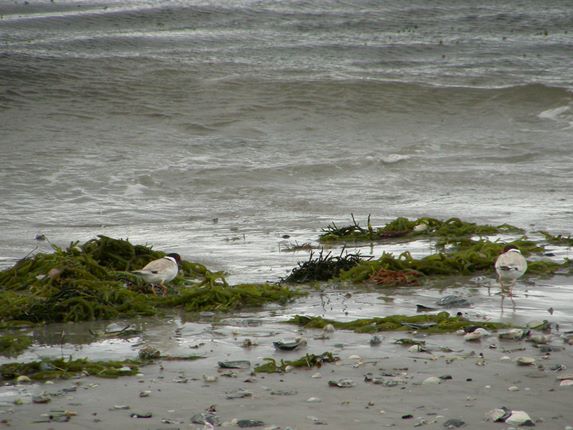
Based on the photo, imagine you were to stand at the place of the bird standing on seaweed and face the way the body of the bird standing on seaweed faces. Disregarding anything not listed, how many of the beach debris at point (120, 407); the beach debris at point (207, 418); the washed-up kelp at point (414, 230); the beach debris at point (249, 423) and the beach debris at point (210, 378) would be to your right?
4

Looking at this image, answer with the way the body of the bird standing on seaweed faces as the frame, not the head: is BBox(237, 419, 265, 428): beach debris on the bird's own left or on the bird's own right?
on the bird's own right

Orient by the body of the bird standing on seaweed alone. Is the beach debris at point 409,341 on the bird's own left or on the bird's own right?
on the bird's own right

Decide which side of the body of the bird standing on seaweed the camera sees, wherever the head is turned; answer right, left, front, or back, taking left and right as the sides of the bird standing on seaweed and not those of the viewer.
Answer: right

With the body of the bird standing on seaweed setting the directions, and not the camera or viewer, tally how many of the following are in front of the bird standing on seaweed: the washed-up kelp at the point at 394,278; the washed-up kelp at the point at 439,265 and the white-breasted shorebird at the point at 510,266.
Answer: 3

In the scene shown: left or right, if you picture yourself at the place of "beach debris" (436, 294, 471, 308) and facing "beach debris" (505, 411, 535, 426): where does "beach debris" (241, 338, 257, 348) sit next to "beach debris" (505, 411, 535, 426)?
right

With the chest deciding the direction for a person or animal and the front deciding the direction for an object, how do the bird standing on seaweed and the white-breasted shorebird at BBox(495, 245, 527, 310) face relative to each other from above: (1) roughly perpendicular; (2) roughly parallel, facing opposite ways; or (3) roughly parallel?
roughly perpendicular

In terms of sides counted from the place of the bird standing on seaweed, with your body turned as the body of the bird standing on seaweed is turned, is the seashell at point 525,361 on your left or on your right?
on your right
